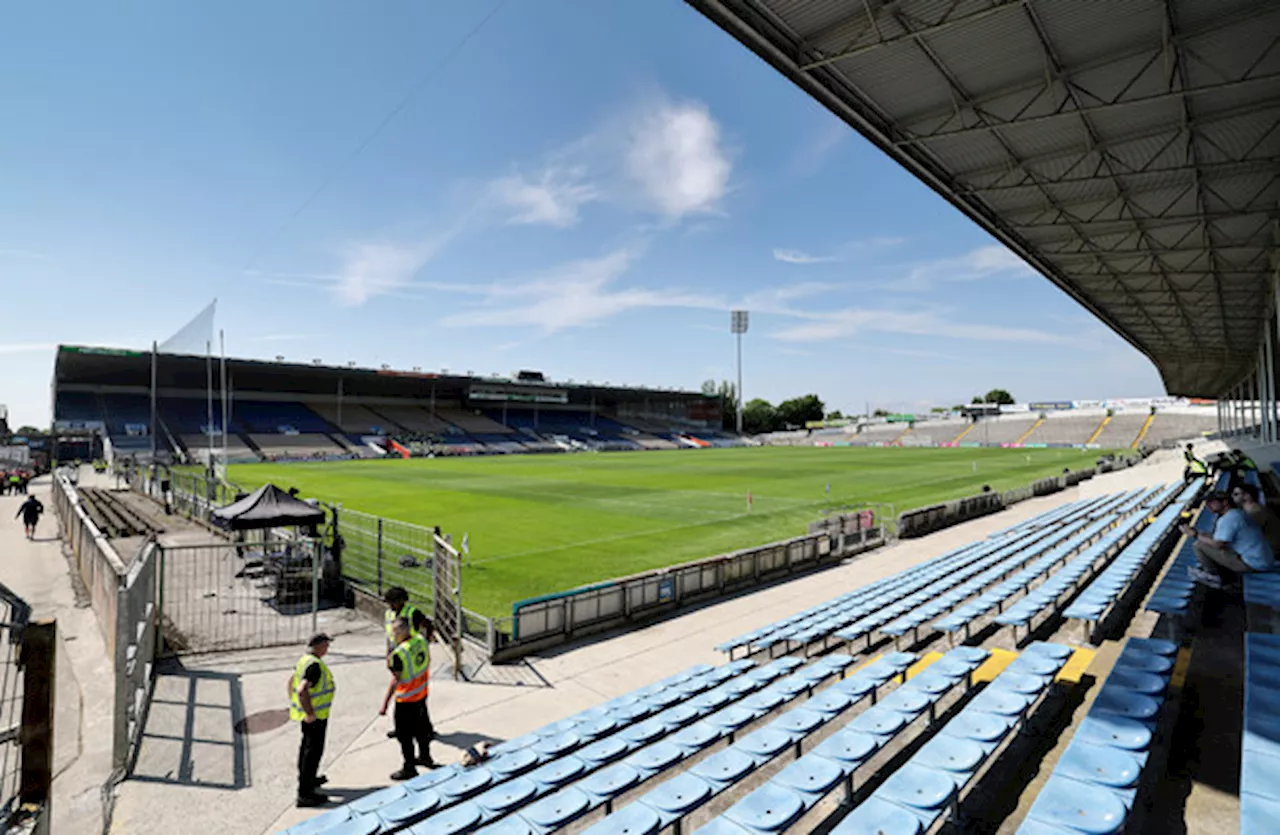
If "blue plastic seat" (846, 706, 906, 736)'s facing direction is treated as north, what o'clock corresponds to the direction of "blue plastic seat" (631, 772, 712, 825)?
"blue plastic seat" (631, 772, 712, 825) is roughly at 9 o'clock from "blue plastic seat" (846, 706, 906, 736).

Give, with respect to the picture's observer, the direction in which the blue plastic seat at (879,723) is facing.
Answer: facing away from the viewer and to the left of the viewer

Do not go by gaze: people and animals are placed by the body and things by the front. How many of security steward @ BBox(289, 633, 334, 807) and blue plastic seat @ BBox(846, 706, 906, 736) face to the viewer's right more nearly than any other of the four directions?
1

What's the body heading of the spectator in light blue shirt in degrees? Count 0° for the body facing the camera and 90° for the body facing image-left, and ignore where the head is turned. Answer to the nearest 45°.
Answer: approximately 90°

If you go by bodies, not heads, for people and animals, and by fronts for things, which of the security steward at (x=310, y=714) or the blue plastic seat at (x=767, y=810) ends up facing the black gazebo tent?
the blue plastic seat

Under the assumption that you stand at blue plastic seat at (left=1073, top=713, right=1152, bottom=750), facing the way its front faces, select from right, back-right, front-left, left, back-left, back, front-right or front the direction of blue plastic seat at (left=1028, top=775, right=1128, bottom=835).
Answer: left

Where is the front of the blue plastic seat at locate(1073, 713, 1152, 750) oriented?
to the viewer's left

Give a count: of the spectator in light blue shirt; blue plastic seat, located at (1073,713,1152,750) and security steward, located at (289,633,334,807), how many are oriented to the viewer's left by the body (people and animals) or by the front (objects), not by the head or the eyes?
2

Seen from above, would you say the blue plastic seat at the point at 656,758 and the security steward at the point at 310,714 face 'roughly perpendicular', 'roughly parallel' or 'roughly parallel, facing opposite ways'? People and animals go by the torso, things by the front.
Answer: roughly perpendicular

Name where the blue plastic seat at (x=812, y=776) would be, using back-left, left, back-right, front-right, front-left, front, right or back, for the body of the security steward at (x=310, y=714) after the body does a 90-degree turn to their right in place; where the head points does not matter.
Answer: front-left
